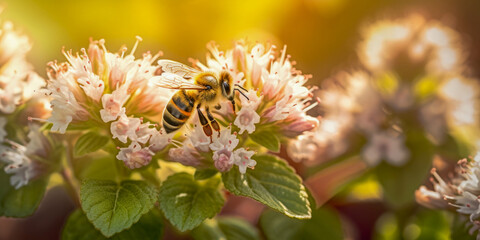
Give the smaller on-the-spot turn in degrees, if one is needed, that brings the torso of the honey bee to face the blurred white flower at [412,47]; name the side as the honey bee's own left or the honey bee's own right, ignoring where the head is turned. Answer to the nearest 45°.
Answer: approximately 45° to the honey bee's own left

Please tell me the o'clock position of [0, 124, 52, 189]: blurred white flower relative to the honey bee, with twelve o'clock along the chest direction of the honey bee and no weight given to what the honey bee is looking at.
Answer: The blurred white flower is roughly at 6 o'clock from the honey bee.

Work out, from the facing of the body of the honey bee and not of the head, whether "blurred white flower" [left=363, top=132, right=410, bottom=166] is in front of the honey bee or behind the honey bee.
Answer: in front

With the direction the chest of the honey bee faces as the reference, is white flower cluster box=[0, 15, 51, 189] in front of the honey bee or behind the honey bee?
behind

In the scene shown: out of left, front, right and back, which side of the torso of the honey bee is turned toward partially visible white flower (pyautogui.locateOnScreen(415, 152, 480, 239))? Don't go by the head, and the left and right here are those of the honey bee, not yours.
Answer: front

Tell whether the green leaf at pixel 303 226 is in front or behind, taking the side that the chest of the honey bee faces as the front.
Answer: in front

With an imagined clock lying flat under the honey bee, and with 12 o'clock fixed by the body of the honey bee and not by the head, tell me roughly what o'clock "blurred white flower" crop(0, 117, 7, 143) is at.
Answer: The blurred white flower is roughly at 6 o'clock from the honey bee.

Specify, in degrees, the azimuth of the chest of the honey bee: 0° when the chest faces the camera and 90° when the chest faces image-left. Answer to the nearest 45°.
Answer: approximately 270°

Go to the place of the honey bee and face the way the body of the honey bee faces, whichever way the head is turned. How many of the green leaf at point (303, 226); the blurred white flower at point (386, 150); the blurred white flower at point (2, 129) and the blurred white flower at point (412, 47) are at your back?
1
